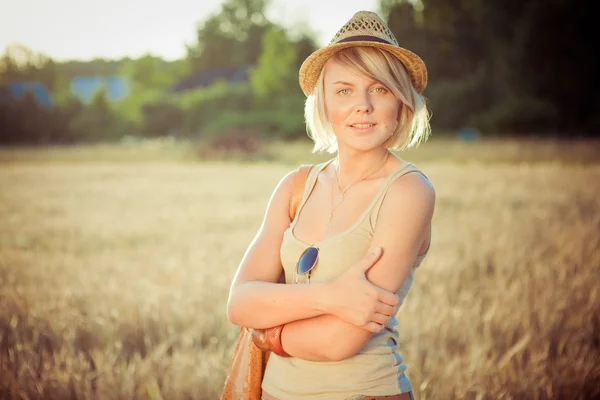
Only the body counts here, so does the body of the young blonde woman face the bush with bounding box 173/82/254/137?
no

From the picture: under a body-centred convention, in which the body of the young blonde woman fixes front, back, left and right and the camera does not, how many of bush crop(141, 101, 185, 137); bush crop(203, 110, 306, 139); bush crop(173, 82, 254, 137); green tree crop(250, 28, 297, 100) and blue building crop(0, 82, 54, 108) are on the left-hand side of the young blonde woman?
0

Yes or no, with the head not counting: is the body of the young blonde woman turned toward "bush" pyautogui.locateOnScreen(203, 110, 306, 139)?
no

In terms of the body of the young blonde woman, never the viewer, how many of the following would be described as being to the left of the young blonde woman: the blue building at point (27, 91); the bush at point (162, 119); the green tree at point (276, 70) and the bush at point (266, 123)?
0

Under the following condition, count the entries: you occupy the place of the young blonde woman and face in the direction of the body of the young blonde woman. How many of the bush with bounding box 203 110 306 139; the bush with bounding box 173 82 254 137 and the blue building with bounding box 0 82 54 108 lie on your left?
0

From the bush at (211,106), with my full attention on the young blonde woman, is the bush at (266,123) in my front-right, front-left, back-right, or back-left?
front-left

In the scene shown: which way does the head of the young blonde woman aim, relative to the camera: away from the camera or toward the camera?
toward the camera

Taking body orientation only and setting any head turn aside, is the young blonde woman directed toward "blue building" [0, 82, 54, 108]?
no

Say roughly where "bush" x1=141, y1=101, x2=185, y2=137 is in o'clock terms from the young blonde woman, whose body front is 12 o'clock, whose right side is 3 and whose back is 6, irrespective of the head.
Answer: The bush is roughly at 4 o'clock from the young blonde woman.

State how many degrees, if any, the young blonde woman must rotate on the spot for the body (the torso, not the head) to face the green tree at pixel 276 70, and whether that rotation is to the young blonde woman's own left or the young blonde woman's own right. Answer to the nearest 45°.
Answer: approximately 135° to the young blonde woman's own right

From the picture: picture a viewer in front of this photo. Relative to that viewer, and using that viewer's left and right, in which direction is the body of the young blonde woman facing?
facing the viewer and to the left of the viewer
